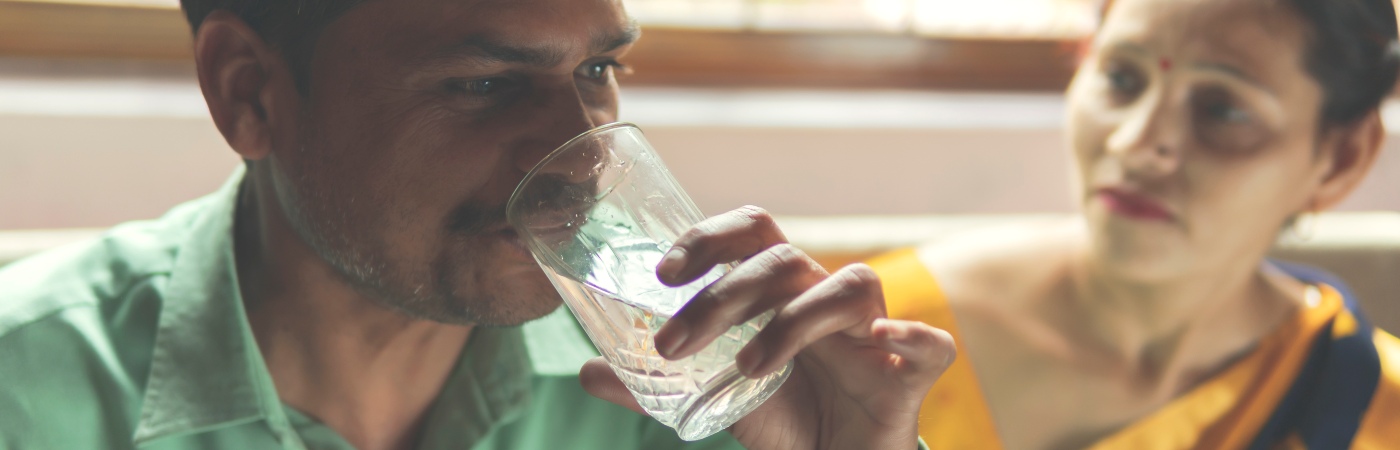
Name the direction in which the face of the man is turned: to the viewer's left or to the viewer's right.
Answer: to the viewer's right

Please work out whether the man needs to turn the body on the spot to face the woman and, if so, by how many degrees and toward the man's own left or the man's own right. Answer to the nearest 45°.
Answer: approximately 45° to the man's own left

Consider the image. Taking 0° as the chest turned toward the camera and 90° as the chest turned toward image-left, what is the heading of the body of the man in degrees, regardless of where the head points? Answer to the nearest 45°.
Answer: approximately 315°
